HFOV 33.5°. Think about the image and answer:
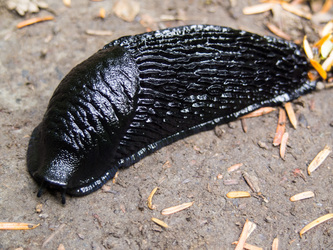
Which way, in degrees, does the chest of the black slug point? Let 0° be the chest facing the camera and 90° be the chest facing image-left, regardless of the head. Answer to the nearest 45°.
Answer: approximately 45°

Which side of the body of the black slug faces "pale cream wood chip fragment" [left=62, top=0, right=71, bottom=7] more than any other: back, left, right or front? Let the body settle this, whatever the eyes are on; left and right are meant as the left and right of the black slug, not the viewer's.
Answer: right

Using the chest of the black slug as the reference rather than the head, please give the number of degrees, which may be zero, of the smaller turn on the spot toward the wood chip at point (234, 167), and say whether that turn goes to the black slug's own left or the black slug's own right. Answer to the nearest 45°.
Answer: approximately 135° to the black slug's own left

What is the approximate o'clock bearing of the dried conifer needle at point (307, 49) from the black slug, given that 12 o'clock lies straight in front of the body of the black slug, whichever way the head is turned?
The dried conifer needle is roughly at 6 o'clock from the black slug.

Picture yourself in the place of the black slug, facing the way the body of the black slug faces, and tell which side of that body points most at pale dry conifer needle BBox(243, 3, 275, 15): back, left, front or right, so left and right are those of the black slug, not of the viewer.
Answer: back

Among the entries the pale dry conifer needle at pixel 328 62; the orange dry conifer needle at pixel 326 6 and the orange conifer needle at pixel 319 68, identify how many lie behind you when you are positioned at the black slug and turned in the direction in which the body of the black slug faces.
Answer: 3

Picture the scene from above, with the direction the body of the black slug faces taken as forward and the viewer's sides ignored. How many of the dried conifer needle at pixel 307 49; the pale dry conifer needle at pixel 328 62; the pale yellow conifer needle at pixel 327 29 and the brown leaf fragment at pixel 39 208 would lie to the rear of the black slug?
3

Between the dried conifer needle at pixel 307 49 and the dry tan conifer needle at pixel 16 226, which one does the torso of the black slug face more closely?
the dry tan conifer needle

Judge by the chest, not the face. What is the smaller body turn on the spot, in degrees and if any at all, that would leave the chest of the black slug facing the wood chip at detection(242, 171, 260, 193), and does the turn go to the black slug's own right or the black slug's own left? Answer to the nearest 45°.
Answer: approximately 135° to the black slug's own left

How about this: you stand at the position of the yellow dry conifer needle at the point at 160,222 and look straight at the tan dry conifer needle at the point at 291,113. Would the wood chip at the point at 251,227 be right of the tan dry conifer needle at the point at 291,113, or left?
right

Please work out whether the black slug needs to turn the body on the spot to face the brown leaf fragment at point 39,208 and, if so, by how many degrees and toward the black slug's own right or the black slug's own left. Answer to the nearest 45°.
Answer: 0° — it already faces it

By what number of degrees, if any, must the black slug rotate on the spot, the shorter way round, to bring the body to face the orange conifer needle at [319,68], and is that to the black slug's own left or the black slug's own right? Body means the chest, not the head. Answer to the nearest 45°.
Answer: approximately 180°

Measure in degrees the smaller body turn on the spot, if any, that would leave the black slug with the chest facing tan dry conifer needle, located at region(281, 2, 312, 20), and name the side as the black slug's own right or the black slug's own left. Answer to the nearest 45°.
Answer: approximately 180°

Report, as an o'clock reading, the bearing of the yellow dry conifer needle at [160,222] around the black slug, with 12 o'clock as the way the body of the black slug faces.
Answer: The yellow dry conifer needle is roughly at 10 o'clock from the black slug.

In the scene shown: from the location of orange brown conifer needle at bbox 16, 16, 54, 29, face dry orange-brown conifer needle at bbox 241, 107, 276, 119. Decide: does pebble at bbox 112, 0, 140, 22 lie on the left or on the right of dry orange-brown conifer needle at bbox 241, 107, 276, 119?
left

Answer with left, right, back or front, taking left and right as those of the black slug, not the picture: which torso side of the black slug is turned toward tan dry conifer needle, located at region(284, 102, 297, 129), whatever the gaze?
back

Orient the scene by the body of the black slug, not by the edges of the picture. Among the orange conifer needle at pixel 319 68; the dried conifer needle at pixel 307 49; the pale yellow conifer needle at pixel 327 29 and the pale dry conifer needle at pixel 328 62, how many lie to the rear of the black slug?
4

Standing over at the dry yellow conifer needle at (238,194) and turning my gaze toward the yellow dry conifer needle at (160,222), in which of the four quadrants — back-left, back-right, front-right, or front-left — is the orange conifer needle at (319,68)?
back-right
